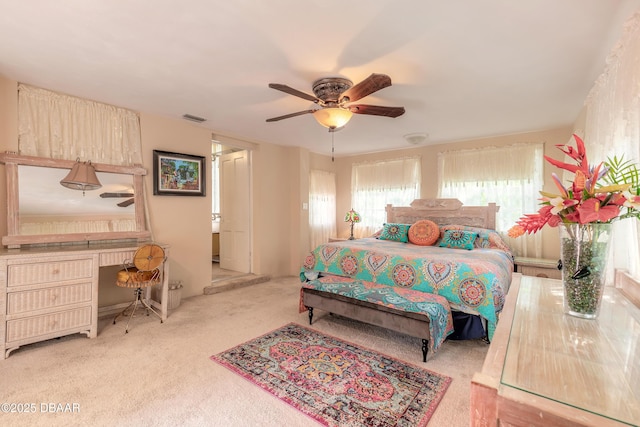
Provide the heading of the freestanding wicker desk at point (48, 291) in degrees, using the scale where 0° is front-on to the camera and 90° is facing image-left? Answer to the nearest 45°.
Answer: approximately 315°

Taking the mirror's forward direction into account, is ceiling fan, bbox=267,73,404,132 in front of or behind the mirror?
in front

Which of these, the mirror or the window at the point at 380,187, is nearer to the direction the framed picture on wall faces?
the window

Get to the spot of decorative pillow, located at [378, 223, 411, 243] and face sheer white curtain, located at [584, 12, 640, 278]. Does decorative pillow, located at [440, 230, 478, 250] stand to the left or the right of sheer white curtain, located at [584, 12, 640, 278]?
left

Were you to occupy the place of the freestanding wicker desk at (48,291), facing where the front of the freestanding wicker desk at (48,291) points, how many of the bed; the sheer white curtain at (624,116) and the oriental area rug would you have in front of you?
3

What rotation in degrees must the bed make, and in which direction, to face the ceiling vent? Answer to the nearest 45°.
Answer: approximately 45° to its right

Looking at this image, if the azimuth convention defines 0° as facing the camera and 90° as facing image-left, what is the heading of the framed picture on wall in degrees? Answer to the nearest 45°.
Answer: approximately 315°

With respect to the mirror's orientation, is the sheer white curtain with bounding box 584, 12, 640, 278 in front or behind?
in front

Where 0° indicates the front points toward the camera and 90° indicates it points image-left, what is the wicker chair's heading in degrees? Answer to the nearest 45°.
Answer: approximately 45°

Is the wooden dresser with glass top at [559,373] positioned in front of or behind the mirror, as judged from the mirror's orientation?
in front

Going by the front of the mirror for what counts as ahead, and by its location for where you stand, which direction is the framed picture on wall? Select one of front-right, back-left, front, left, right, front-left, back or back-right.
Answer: front-left

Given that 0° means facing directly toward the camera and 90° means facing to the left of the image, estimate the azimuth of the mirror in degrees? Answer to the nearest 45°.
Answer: approximately 315°
